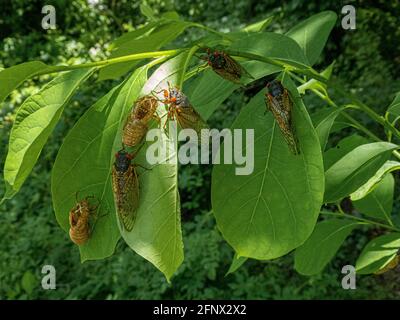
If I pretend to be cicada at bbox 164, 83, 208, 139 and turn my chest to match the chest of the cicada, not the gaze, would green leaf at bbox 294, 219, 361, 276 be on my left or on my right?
on my right

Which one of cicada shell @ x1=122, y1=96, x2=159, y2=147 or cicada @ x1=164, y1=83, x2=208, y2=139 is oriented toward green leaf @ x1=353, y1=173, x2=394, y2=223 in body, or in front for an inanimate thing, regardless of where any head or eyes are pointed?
cicada shell @ x1=122, y1=96, x2=159, y2=147

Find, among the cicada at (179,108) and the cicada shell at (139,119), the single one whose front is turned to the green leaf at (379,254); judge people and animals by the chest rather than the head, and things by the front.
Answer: the cicada shell at (139,119)

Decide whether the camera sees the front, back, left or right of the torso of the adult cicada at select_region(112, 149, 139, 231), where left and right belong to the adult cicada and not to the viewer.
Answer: back

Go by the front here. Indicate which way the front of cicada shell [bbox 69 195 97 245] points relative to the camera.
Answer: away from the camera

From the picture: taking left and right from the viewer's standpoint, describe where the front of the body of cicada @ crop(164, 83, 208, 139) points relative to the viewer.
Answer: facing to the left of the viewer
